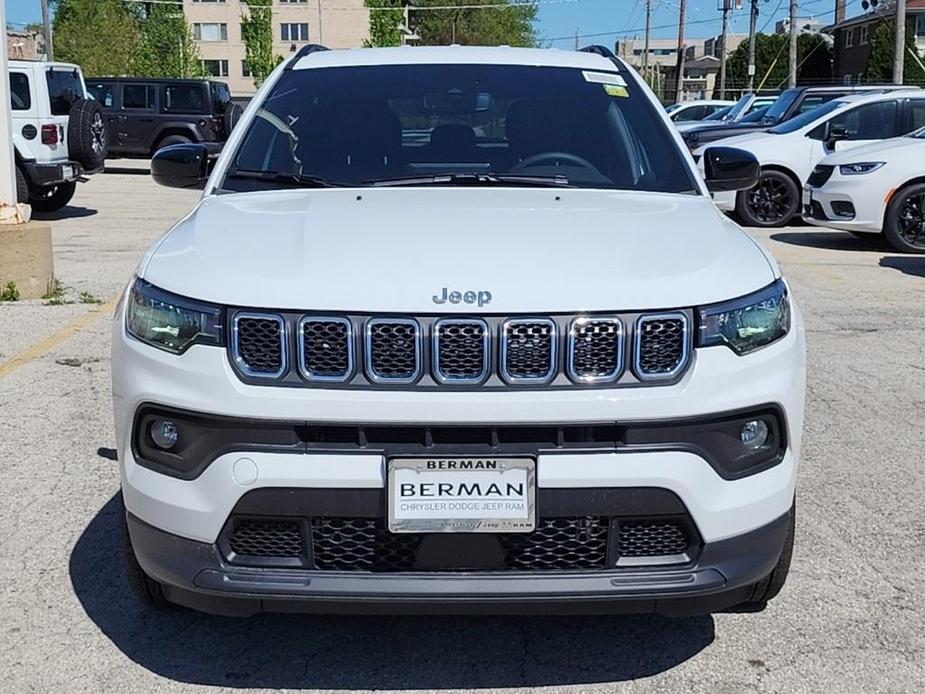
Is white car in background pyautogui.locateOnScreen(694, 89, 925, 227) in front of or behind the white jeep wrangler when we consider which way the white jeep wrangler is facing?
behind

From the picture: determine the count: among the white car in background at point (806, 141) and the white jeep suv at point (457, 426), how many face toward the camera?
1

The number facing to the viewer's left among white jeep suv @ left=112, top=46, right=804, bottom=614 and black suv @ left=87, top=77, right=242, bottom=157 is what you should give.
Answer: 1

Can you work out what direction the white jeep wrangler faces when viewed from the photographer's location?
facing away from the viewer and to the left of the viewer

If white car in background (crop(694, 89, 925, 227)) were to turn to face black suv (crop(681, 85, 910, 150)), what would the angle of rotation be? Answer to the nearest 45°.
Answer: approximately 90° to its right

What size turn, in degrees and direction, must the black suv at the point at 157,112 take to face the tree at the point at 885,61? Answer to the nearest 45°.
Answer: approximately 135° to its right

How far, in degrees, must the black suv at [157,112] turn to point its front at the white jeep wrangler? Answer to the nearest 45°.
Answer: approximately 90° to its left

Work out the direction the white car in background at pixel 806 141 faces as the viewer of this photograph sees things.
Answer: facing to the left of the viewer

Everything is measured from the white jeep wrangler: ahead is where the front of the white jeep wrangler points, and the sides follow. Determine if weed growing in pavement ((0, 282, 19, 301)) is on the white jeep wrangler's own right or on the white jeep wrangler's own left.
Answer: on the white jeep wrangler's own left

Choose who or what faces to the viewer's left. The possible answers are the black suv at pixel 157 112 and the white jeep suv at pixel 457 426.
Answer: the black suv

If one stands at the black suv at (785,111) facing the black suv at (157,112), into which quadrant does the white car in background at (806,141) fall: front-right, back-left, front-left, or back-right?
back-left

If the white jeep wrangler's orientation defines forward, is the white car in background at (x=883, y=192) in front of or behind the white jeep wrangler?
behind
